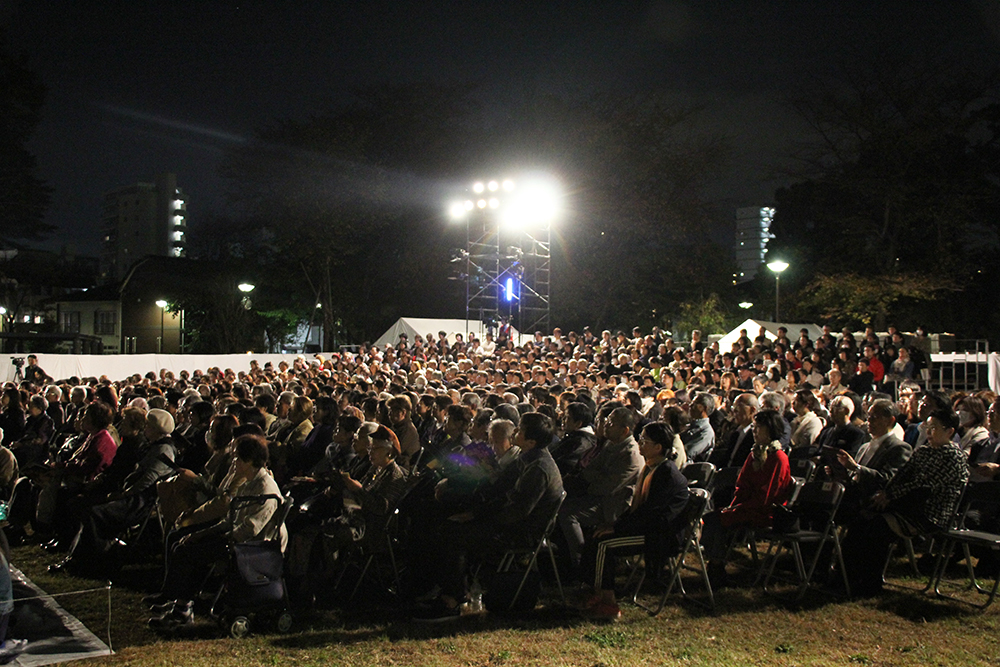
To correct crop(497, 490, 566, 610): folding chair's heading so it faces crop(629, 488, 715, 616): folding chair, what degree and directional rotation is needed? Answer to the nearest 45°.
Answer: approximately 180°

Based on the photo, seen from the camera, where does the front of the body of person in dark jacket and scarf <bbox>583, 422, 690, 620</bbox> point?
to the viewer's left

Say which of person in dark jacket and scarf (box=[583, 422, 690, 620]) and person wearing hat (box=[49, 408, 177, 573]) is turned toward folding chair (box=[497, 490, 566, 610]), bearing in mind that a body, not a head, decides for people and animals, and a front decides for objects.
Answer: the person in dark jacket and scarf

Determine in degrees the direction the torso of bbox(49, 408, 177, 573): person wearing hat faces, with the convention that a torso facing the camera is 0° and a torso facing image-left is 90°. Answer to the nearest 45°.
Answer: approximately 90°

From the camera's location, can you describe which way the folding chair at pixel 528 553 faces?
facing to the left of the viewer

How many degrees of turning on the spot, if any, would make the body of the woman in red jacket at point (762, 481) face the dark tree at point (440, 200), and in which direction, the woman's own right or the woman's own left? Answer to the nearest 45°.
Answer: approximately 45° to the woman's own right

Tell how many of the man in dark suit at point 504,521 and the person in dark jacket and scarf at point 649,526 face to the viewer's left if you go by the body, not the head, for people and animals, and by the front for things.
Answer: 2

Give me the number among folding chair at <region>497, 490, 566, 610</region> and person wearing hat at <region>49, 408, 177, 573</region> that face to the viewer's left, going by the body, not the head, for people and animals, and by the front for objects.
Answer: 2

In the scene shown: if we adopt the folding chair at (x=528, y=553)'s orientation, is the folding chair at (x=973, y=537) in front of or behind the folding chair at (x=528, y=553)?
behind

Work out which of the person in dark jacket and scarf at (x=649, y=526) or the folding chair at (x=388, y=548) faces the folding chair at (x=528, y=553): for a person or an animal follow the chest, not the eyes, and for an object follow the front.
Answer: the person in dark jacket and scarf

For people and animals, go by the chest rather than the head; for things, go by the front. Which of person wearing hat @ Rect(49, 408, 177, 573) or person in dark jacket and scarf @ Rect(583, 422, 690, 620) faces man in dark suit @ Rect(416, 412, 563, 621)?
person in dark jacket and scarf @ Rect(583, 422, 690, 620)

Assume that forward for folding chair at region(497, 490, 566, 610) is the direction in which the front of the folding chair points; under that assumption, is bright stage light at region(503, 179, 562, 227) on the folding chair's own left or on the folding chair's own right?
on the folding chair's own right

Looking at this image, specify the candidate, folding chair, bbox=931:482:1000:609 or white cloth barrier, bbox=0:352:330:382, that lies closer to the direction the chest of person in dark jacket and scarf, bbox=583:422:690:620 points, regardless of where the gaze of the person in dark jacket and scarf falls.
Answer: the white cloth barrier

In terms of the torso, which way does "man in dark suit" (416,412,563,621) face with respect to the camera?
to the viewer's left
